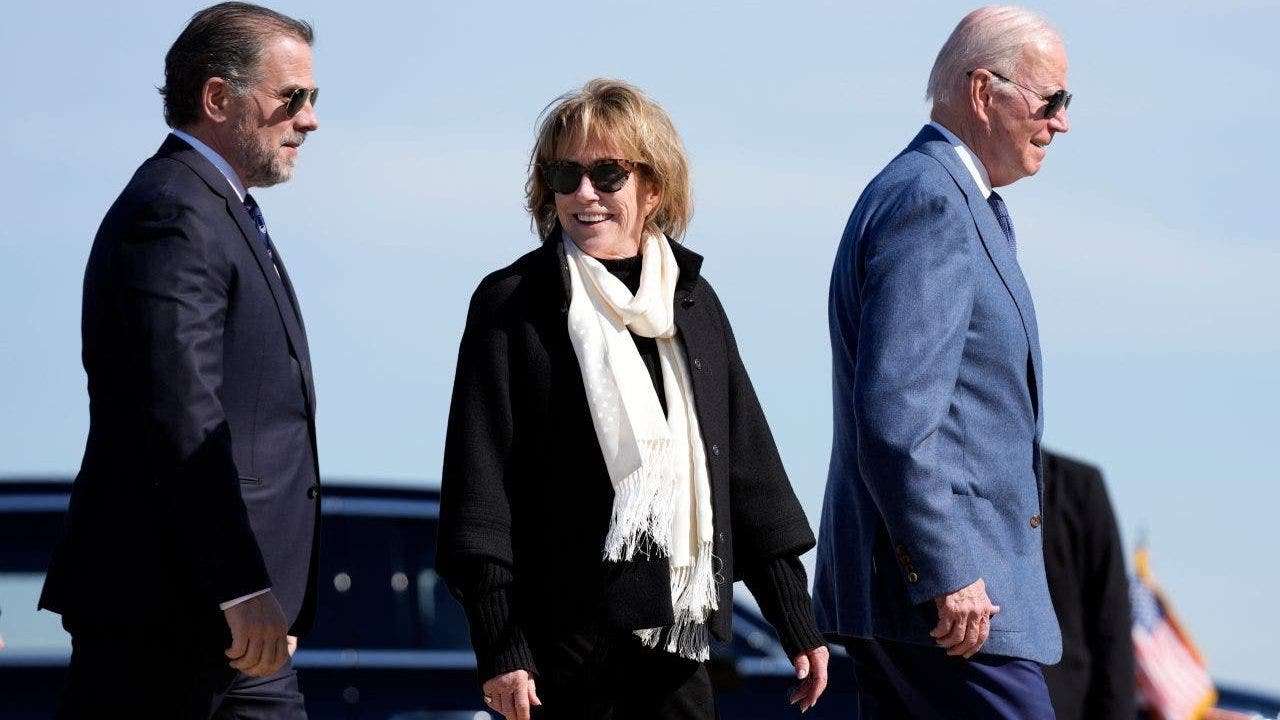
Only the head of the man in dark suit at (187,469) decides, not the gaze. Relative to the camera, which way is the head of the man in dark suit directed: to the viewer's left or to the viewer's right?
to the viewer's right

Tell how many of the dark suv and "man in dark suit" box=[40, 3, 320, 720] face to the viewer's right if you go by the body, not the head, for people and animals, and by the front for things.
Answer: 2

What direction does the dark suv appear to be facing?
to the viewer's right

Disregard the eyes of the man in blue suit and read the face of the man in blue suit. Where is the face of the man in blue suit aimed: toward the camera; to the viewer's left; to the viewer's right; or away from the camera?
to the viewer's right

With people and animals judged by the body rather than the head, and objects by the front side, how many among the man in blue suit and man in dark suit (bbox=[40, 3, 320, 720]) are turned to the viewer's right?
2

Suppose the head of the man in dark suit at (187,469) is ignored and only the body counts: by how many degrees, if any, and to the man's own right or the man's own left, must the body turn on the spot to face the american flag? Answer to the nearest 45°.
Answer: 0° — they already face it

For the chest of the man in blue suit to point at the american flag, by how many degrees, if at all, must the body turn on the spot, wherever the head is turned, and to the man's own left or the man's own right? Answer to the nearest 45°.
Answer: approximately 45° to the man's own left

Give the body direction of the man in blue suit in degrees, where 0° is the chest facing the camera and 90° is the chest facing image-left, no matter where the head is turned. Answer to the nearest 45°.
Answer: approximately 270°

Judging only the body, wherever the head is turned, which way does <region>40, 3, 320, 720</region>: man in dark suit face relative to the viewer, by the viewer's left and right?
facing to the right of the viewer

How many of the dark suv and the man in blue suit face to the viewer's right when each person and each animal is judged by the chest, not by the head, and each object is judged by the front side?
2

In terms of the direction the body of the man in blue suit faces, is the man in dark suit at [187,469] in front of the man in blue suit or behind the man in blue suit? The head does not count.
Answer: behind
